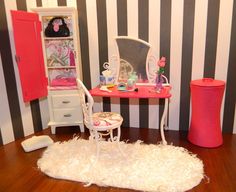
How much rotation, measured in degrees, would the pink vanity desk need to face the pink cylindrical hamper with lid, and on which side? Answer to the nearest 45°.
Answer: approximately 90° to its left

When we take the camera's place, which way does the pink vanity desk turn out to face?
facing the viewer

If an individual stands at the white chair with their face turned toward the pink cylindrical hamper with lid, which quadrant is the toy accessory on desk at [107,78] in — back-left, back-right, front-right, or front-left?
front-left

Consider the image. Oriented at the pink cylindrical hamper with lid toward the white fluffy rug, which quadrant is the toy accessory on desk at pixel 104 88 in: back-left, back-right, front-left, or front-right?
front-right
